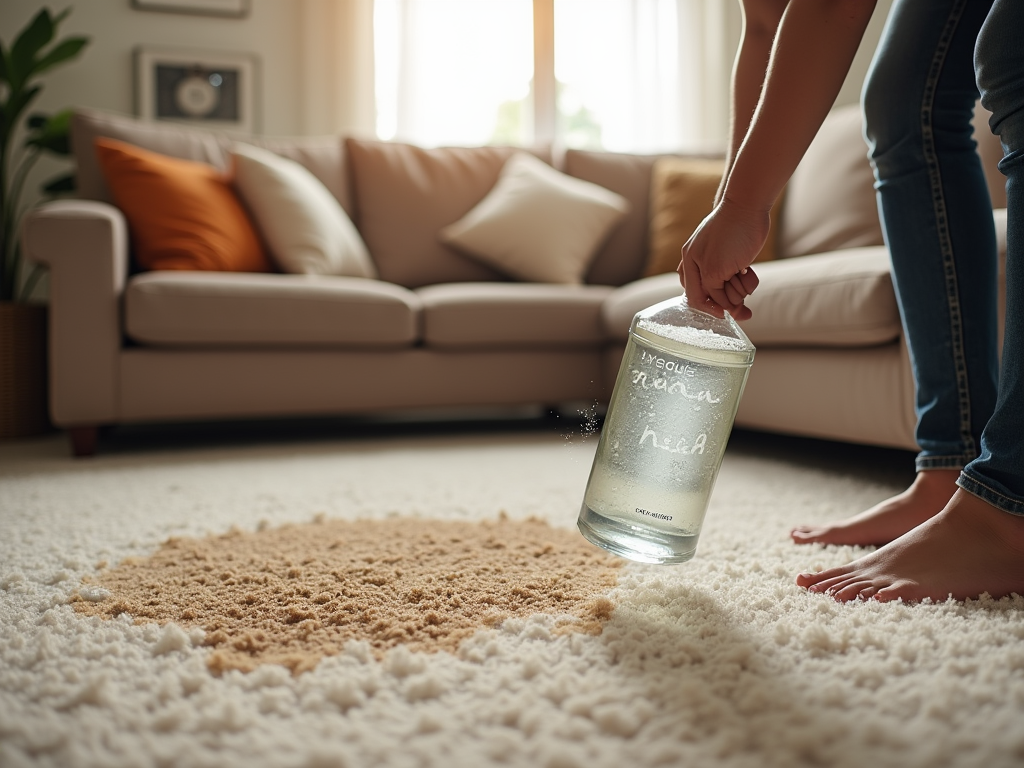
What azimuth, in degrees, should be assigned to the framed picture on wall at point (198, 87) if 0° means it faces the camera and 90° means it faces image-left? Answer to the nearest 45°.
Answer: approximately 0°

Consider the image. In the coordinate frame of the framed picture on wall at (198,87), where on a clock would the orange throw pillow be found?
The orange throw pillow is roughly at 12 o'clock from the framed picture on wall.

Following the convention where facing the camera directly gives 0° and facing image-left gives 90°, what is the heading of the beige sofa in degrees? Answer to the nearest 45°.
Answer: approximately 0°

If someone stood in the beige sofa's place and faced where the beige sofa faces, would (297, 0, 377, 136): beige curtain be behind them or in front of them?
behind

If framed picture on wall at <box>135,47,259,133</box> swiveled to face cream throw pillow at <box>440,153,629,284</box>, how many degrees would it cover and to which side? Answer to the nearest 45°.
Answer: approximately 45° to its left

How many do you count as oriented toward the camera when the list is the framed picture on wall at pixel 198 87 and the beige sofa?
2

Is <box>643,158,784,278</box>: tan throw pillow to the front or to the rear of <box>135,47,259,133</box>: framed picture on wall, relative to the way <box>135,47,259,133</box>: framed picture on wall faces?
to the front
